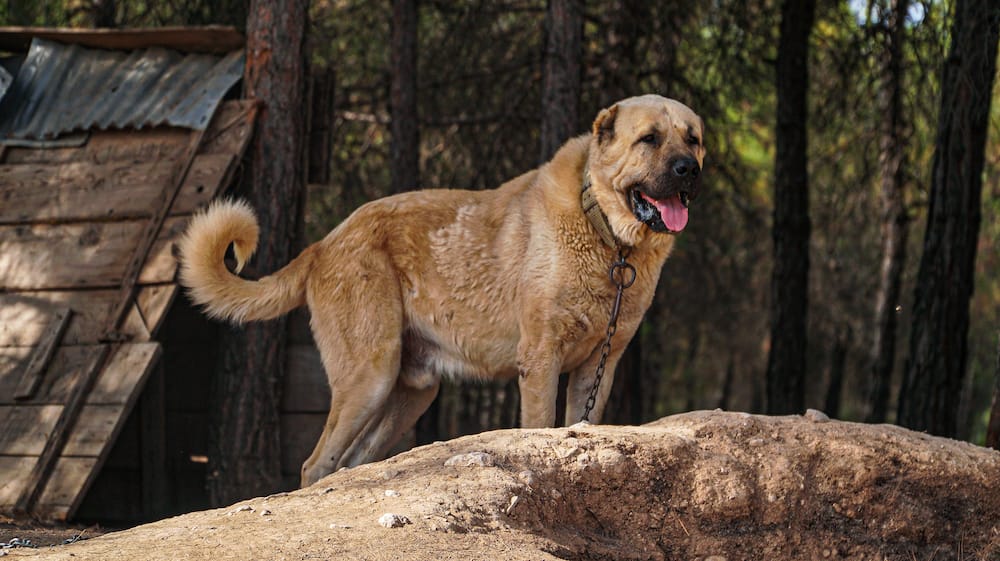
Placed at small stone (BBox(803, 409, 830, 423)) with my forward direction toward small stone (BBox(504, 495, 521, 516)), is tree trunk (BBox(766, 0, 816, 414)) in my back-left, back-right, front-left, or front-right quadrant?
back-right

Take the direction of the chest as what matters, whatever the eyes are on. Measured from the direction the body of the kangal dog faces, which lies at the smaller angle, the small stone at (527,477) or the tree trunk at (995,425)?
the tree trunk

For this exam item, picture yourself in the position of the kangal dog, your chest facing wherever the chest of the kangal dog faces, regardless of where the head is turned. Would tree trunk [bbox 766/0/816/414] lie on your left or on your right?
on your left

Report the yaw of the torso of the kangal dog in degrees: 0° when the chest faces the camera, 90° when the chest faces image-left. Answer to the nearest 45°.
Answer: approximately 270°

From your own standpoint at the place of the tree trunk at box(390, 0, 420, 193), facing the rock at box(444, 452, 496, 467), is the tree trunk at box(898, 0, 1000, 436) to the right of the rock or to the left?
left

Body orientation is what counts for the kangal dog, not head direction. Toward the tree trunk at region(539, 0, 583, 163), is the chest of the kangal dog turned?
no

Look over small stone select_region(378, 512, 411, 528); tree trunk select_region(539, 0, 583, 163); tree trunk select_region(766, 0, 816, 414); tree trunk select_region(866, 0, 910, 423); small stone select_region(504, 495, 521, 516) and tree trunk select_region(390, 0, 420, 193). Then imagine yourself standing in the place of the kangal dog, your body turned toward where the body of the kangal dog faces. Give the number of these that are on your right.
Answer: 2

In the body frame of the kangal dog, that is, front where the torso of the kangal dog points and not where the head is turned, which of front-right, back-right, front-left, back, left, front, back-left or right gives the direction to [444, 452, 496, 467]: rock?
right

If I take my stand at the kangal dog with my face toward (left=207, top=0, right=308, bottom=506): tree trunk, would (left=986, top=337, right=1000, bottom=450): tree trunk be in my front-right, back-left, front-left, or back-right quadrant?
back-right

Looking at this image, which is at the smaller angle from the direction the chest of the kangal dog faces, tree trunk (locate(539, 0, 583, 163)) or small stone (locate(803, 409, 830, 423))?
the small stone

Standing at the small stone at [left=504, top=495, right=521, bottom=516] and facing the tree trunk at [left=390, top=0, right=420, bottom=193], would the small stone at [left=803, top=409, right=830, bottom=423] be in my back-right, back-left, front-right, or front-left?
front-right

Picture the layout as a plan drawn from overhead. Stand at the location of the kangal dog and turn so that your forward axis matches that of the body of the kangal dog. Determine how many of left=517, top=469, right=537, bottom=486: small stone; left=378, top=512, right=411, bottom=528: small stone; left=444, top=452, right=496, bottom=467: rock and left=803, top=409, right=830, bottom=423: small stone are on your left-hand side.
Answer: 0

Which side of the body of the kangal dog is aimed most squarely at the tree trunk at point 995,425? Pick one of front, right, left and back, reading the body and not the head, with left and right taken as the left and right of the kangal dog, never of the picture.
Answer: front

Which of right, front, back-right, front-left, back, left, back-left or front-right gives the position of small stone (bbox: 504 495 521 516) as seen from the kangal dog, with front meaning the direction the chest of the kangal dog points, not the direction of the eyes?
right

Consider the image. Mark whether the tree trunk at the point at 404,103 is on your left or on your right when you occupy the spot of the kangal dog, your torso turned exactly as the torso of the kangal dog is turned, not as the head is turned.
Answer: on your left

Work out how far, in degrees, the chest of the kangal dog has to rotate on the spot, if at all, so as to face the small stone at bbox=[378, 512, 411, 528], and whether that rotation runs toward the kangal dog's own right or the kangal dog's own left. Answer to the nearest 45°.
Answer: approximately 90° to the kangal dog's own right

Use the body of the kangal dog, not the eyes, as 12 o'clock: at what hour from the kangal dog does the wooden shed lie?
The wooden shed is roughly at 7 o'clock from the kangal dog.

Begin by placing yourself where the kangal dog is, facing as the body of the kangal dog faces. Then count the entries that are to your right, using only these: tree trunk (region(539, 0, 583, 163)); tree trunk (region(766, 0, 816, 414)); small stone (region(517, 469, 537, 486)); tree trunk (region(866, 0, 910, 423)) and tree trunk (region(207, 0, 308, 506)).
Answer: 1

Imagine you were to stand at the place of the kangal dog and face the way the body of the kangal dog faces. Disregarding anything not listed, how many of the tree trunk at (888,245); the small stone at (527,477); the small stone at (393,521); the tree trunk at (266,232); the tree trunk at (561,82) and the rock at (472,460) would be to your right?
3
